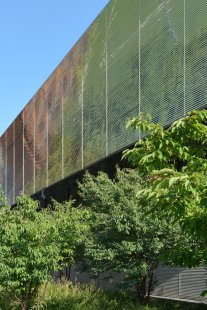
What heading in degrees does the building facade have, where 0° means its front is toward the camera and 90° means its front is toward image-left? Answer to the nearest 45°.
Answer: approximately 45°
